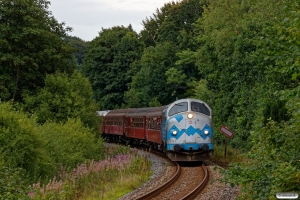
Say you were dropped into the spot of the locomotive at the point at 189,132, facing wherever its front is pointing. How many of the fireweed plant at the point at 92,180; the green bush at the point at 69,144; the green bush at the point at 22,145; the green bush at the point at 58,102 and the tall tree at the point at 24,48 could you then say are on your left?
0

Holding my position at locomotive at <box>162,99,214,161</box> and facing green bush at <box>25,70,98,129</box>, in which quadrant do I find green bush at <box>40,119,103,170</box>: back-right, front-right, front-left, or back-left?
front-left

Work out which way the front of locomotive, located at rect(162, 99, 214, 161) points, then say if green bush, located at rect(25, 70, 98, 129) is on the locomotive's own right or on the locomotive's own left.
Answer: on the locomotive's own right

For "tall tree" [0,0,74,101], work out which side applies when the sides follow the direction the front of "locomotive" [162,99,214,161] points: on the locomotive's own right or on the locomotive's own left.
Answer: on the locomotive's own right

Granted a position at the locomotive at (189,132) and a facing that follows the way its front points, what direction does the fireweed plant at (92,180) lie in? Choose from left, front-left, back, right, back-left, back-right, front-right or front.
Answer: front-right

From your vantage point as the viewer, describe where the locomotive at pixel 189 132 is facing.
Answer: facing the viewer

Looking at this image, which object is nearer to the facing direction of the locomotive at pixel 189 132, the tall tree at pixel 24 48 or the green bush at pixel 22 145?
the green bush

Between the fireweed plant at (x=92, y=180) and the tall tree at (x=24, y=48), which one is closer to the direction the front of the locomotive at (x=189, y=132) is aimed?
the fireweed plant

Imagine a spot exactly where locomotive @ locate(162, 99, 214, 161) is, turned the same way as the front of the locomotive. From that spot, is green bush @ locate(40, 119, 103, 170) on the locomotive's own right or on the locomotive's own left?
on the locomotive's own right

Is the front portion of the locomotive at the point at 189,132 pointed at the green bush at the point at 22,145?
no

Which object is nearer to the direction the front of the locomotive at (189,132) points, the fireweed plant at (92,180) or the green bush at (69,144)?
the fireweed plant
